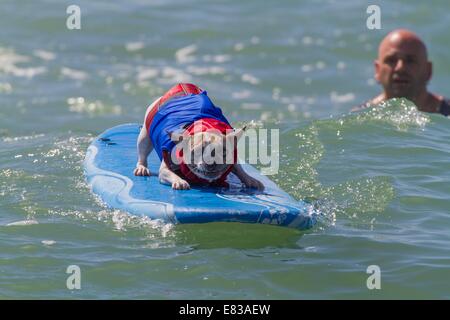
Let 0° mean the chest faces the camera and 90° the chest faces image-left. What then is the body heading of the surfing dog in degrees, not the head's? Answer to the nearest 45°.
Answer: approximately 315°
